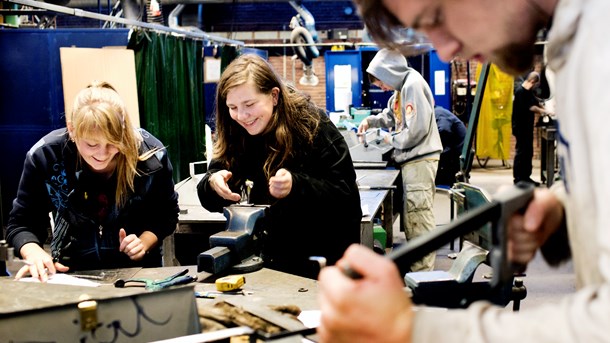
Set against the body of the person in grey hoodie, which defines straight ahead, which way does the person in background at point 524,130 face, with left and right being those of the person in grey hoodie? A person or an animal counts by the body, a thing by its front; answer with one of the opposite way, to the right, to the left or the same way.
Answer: the opposite way

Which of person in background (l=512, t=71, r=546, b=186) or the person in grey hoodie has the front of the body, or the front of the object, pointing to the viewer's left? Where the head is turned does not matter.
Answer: the person in grey hoodie

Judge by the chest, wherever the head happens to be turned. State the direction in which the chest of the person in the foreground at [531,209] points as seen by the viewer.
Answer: to the viewer's left

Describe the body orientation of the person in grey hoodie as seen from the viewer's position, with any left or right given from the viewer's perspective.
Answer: facing to the left of the viewer

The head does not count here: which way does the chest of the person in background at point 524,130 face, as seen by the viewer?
to the viewer's right

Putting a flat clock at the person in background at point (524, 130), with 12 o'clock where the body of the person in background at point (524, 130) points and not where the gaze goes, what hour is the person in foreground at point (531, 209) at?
the person in foreground at point (531, 209) is roughly at 3 o'clock from the person in background at point (524, 130).

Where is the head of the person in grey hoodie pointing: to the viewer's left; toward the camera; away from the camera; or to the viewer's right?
to the viewer's left

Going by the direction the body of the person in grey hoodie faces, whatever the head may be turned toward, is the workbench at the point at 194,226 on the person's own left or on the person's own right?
on the person's own left

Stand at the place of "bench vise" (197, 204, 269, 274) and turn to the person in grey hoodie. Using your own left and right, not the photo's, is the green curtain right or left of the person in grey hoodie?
left

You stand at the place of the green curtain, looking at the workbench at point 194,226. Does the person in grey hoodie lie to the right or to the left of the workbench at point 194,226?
left

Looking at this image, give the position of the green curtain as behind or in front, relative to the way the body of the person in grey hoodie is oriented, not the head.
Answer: in front
